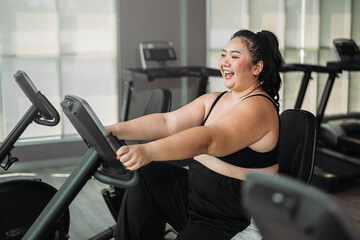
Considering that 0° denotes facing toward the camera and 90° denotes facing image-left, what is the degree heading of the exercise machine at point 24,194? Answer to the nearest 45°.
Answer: approximately 90°

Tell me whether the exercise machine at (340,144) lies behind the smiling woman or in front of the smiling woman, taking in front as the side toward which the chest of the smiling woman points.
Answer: behind

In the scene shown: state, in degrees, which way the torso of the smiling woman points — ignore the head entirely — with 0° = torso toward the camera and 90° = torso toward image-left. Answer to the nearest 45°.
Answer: approximately 45°
